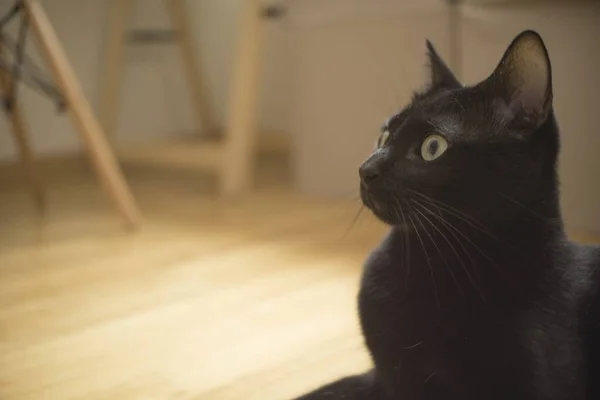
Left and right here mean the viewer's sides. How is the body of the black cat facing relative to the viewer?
facing the viewer and to the left of the viewer
